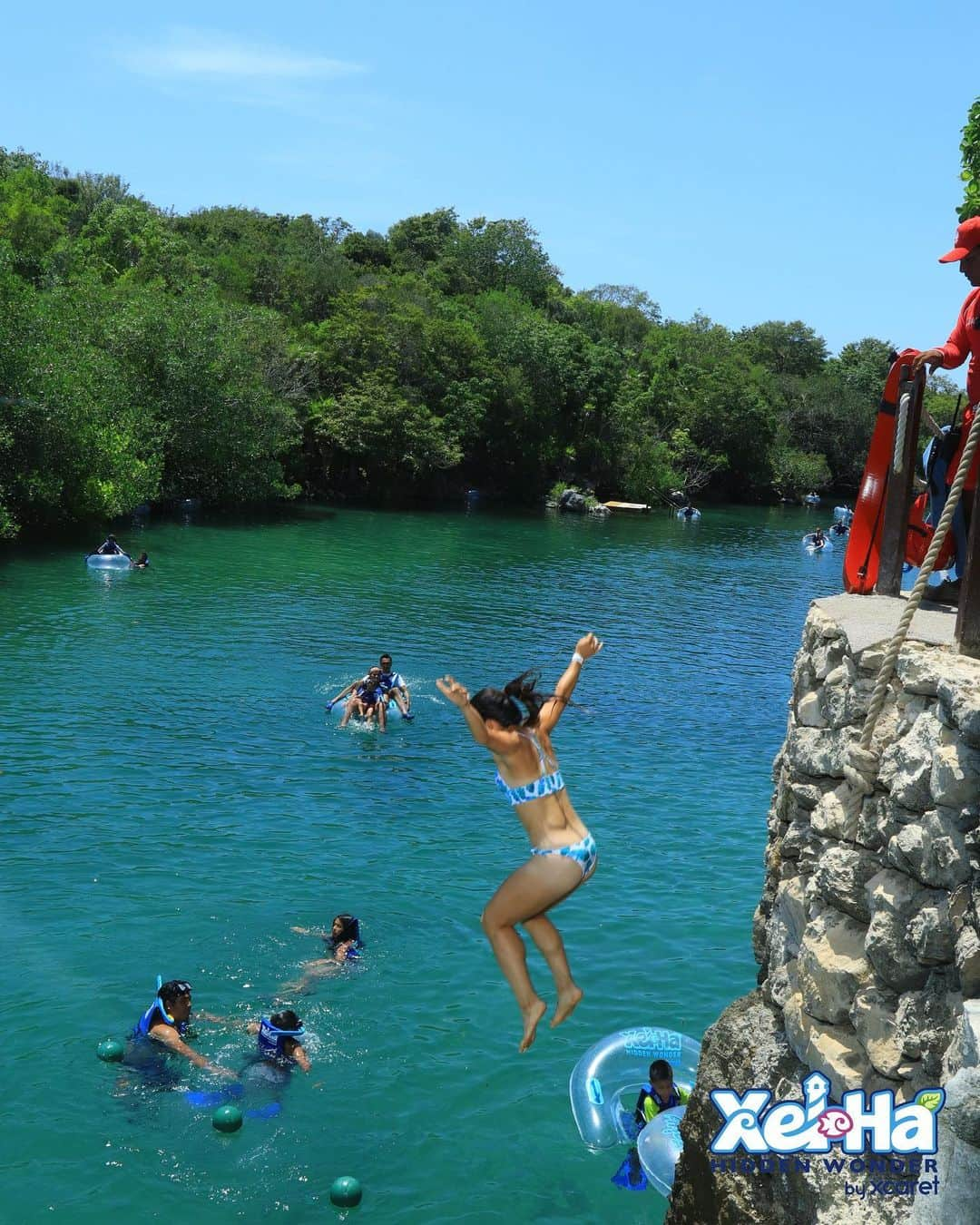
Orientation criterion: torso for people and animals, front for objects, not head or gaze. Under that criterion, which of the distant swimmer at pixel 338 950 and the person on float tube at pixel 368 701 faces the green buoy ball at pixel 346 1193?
the person on float tube

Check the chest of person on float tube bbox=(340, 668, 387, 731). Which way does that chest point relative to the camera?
toward the camera

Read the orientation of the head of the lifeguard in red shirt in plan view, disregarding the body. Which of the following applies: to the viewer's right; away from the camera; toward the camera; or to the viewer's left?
to the viewer's left

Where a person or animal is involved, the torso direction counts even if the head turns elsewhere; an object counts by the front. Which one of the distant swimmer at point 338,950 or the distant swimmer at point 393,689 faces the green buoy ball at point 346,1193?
the distant swimmer at point 393,689

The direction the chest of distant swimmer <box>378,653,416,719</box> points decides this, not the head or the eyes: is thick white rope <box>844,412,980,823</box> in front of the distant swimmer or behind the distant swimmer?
in front

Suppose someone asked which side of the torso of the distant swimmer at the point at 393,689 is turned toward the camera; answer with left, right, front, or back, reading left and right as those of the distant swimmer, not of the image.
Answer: front

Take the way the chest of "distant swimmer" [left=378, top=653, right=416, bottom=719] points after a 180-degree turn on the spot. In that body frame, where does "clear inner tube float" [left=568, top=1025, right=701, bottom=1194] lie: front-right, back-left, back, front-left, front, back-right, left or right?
back

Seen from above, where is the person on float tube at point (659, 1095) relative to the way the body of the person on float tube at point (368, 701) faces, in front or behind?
in front
